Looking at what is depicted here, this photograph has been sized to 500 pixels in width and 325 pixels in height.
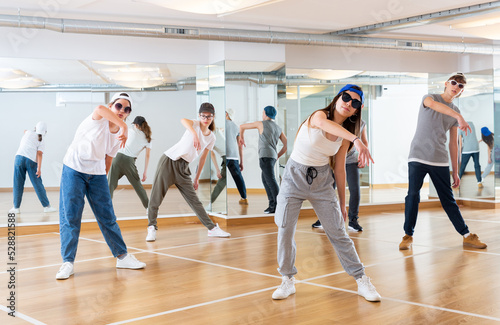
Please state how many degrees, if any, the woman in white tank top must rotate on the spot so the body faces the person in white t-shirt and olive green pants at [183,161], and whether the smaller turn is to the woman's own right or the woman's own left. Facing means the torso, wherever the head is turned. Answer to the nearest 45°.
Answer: approximately 135° to the woman's own right

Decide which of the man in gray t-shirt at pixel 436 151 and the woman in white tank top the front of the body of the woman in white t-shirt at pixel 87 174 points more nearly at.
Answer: the woman in white tank top

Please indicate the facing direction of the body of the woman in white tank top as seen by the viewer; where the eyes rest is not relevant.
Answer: toward the camera

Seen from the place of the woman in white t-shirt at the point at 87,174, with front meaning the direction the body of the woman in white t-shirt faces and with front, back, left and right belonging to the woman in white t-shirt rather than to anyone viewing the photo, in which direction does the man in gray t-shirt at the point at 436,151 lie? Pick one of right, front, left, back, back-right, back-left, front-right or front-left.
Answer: front-left

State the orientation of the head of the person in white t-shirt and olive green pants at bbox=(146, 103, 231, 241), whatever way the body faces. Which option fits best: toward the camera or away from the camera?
toward the camera

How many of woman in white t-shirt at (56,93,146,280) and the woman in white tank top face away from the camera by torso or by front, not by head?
0

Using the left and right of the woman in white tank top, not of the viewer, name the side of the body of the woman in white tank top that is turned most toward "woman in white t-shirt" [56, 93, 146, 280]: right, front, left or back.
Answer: right

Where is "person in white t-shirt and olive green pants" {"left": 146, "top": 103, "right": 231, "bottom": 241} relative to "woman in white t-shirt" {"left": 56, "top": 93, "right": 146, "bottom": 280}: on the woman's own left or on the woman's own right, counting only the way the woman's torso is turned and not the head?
on the woman's own left
